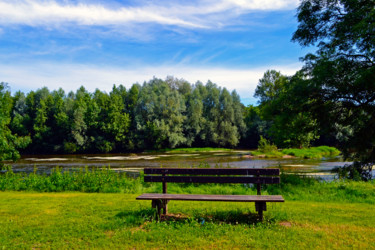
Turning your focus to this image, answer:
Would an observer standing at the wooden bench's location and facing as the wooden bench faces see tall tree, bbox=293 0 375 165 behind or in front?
behind

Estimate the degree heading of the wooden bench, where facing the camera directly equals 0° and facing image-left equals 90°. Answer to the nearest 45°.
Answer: approximately 0°
